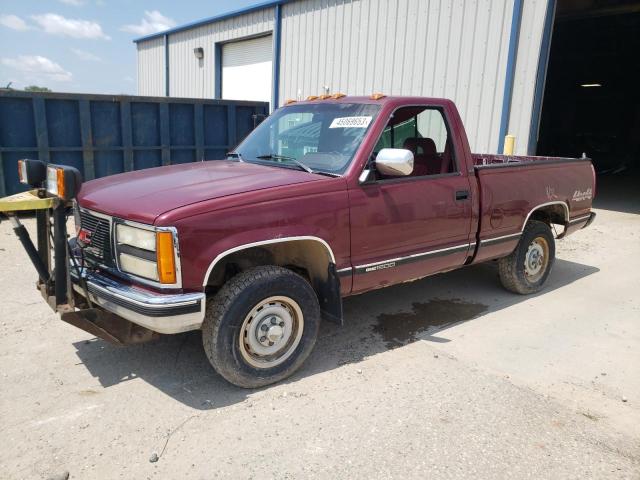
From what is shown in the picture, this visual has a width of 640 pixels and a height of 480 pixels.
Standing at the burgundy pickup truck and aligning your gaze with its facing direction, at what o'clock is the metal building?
The metal building is roughly at 5 o'clock from the burgundy pickup truck.

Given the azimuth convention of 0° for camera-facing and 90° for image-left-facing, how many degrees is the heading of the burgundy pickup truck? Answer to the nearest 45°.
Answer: approximately 45°
